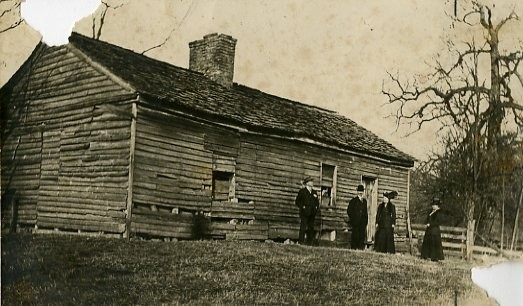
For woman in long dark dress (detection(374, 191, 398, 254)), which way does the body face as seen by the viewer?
toward the camera

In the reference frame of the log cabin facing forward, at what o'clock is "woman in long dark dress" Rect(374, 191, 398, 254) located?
The woman in long dark dress is roughly at 10 o'clock from the log cabin.

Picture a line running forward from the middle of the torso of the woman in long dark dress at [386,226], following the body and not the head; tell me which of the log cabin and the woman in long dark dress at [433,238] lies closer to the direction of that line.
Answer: the woman in long dark dress

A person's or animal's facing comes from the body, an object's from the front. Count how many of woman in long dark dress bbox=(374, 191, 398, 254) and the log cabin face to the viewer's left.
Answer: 0

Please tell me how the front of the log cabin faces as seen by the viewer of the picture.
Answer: facing the viewer and to the right of the viewer
